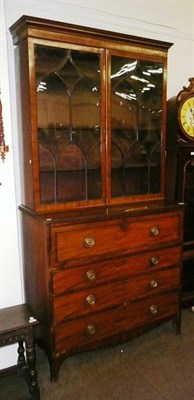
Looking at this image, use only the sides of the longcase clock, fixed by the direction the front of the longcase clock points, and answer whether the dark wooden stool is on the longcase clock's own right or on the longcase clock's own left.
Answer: on the longcase clock's own right

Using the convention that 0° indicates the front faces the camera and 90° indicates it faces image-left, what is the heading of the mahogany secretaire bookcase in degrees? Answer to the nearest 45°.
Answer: approximately 315°

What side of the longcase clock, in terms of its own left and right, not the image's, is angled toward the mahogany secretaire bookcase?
right

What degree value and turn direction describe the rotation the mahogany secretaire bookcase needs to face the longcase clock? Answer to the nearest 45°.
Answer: approximately 90° to its left
